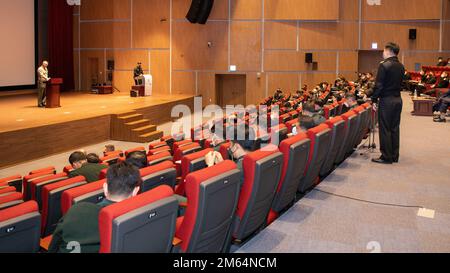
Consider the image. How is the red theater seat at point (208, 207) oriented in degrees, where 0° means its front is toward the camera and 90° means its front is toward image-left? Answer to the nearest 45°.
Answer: approximately 135°

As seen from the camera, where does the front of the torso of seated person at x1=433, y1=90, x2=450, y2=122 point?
to the viewer's left

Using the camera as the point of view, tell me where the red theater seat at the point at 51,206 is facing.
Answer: facing away from the viewer and to the left of the viewer

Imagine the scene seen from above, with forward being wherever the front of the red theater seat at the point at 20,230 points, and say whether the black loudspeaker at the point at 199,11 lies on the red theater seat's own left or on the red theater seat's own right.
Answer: on the red theater seat's own right

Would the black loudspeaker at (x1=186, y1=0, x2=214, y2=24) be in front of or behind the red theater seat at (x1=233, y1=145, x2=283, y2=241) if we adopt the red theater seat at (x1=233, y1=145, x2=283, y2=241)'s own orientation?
in front

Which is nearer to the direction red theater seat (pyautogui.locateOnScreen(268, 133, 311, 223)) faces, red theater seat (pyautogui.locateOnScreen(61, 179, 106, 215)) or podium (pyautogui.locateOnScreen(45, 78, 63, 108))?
the podium

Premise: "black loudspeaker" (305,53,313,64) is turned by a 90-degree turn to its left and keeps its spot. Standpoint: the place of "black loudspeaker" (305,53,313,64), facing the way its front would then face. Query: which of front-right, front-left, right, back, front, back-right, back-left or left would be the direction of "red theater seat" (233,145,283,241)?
right

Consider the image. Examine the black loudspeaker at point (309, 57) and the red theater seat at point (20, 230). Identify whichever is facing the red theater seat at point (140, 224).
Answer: the black loudspeaker

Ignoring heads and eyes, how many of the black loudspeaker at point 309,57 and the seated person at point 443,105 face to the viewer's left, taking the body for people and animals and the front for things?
1

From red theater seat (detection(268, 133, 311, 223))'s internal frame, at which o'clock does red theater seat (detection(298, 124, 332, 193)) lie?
red theater seat (detection(298, 124, 332, 193)) is roughly at 2 o'clock from red theater seat (detection(268, 133, 311, 223)).

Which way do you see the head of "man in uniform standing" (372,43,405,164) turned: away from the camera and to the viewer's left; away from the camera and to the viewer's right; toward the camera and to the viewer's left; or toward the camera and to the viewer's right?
away from the camera and to the viewer's left

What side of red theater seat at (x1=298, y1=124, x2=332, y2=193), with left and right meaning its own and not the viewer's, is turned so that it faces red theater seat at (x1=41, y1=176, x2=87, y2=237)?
left

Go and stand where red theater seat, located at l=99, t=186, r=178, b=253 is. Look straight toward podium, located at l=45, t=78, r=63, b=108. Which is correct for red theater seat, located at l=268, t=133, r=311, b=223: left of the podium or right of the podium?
right

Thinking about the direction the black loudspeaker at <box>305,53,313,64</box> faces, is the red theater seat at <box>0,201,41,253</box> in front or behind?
in front
